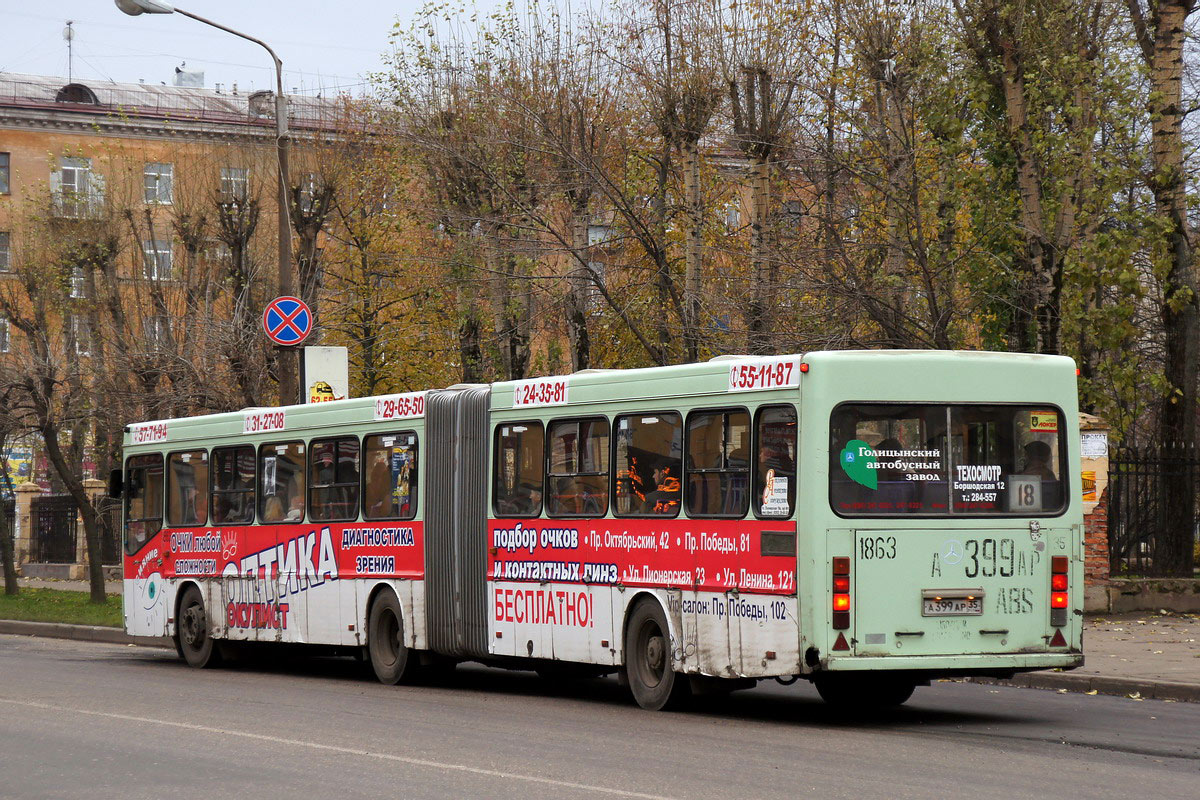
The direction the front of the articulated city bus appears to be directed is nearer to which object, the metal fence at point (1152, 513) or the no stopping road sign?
the no stopping road sign

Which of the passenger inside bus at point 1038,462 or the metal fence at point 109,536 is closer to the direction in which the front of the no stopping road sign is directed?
the passenger inside bus

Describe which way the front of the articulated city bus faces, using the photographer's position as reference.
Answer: facing away from the viewer and to the left of the viewer

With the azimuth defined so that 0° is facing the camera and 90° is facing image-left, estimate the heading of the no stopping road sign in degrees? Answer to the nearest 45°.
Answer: approximately 0°

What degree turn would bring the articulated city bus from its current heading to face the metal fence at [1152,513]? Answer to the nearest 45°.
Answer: approximately 90° to its right

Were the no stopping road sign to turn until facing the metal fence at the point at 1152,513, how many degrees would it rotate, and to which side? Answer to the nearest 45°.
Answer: approximately 90° to its left

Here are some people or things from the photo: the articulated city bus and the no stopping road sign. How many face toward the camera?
1
